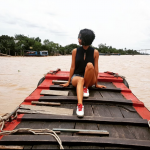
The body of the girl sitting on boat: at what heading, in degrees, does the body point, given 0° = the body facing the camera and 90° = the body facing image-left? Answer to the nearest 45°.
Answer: approximately 0°
